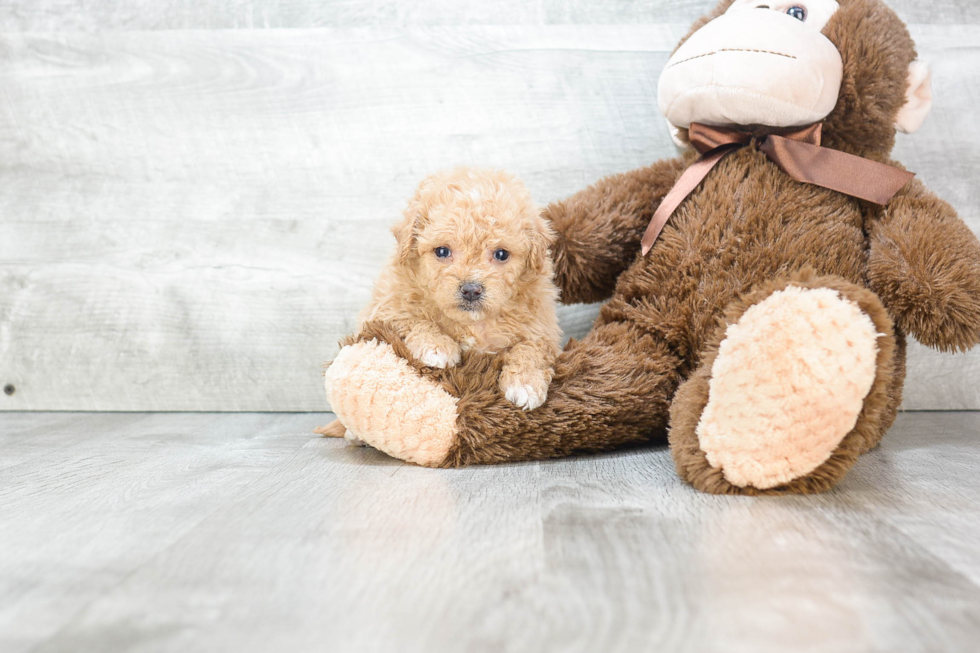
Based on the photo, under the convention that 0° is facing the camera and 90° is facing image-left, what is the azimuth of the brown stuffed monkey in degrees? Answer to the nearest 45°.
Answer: approximately 45°
